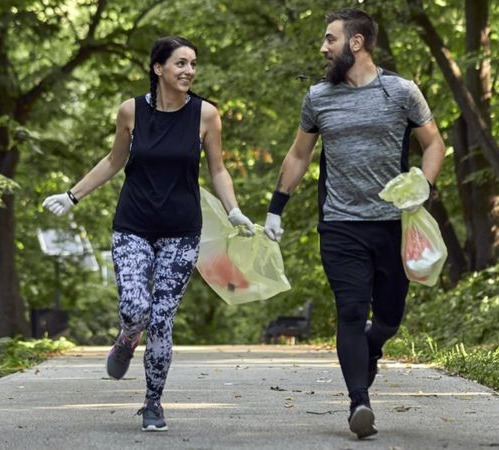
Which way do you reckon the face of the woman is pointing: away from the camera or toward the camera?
toward the camera

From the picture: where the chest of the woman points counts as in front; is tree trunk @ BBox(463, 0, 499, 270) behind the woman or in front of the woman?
behind

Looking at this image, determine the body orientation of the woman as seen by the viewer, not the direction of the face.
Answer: toward the camera

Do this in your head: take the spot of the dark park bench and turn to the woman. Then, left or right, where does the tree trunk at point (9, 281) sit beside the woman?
right

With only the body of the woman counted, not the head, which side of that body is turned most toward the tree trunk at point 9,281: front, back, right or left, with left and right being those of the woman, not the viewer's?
back

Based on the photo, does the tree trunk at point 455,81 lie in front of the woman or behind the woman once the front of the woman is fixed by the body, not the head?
behind

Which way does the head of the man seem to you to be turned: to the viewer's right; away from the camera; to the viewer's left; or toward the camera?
to the viewer's left
